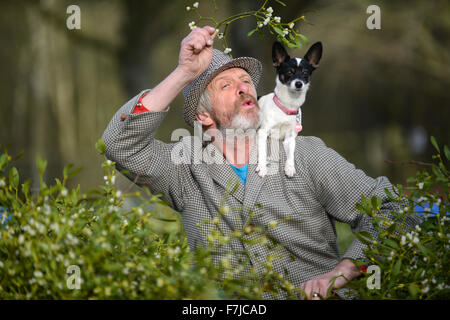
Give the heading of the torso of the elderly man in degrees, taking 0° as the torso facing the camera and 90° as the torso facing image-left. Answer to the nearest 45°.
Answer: approximately 0°
